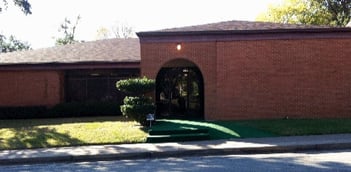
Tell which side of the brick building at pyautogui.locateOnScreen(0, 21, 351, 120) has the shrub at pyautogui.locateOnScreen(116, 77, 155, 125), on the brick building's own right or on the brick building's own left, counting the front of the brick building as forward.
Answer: on the brick building's own right

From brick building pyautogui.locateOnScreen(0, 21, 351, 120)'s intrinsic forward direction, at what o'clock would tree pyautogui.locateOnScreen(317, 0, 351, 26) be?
The tree is roughly at 7 o'clock from the brick building.

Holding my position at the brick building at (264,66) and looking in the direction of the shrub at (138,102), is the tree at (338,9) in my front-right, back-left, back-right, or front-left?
back-right

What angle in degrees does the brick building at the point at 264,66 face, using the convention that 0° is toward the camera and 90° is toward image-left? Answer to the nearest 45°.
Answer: approximately 0°

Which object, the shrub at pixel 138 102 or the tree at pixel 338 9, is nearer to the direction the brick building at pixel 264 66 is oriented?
the shrub
